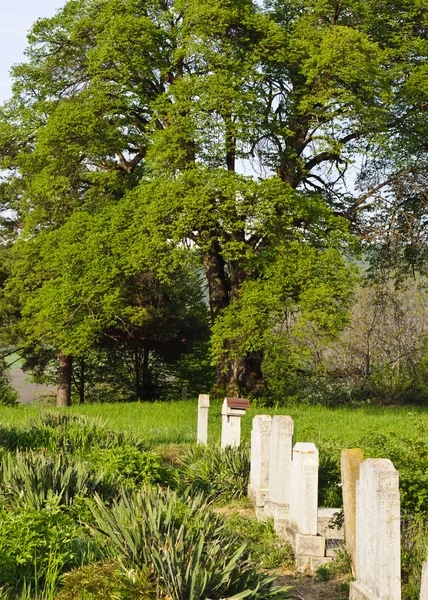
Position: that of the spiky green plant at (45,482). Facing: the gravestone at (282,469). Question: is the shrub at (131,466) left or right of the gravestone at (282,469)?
left

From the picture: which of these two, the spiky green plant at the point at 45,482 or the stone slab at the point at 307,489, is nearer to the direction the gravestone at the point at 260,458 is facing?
the spiky green plant

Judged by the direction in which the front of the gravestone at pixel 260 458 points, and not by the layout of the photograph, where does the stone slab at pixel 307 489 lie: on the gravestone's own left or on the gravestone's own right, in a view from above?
on the gravestone's own left

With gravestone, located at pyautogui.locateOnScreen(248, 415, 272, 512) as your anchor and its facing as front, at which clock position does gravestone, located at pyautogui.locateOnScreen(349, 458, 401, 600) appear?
gravestone, located at pyautogui.locateOnScreen(349, 458, 401, 600) is roughly at 10 o'clock from gravestone, located at pyautogui.locateOnScreen(248, 415, 272, 512).

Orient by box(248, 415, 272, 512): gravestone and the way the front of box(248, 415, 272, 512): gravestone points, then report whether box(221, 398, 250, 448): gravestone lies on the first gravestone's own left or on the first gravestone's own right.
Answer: on the first gravestone's own right

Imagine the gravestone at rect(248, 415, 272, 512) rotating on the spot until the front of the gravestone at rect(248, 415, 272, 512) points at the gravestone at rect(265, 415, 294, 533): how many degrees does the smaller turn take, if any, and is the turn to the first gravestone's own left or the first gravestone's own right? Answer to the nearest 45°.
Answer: approximately 45° to the first gravestone's own left

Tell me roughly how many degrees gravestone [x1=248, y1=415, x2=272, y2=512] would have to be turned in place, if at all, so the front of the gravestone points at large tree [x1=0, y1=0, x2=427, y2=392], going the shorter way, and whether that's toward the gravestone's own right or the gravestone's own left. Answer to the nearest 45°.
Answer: approximately 135° to the gravestone's own right

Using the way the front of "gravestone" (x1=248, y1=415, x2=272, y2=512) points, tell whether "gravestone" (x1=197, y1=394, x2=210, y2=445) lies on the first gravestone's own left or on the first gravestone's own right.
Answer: on the first gravestone's own right

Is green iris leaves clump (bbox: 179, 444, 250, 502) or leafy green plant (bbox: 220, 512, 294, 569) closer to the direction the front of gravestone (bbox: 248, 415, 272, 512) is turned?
the leafy green plant

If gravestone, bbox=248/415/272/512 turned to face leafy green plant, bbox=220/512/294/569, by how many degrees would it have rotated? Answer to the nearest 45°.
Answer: approximately 45° to its left

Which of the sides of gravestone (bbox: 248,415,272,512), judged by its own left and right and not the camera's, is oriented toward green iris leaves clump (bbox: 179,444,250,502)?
right
